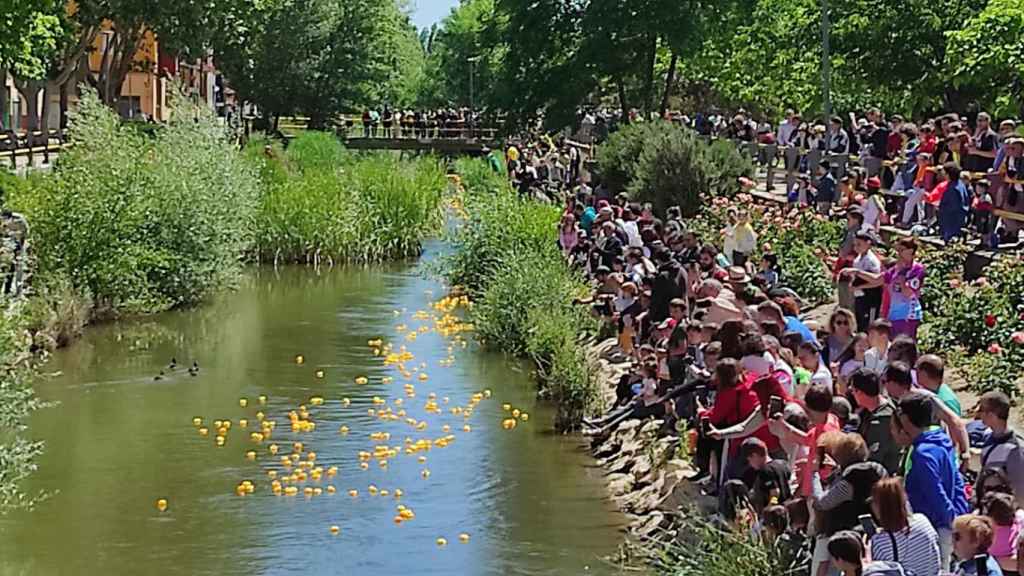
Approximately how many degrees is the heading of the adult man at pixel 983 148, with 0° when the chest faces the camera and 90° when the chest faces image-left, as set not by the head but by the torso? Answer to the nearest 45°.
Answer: approximately 45°

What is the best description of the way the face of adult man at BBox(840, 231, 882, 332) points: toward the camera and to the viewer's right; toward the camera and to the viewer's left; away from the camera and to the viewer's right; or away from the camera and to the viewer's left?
toward the camera and to the viewer's left

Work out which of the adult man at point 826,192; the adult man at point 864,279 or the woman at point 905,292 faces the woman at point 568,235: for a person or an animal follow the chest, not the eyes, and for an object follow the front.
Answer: the adult man at point 826,192

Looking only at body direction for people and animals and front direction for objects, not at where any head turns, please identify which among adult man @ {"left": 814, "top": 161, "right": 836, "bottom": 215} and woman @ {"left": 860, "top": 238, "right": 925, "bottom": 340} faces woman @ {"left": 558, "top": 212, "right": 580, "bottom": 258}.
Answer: the adult man

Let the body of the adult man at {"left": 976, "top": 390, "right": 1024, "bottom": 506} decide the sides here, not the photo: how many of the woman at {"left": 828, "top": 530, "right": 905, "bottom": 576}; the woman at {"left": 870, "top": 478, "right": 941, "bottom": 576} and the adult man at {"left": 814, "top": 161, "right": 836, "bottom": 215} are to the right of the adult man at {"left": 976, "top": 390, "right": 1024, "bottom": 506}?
1

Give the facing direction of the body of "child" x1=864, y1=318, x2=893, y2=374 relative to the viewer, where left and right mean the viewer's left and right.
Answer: facing to the left of the viewer

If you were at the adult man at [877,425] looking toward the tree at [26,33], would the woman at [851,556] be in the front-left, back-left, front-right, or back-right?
back-left

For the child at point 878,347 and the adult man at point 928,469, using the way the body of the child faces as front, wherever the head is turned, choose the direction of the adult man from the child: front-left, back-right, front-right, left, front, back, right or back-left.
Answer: left

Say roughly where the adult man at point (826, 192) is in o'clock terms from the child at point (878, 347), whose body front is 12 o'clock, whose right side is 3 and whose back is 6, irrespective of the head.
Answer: The adult man is roughly at 3 o'clock from the child.

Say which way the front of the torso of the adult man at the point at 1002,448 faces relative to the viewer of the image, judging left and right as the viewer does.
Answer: facing to the left of the viewer

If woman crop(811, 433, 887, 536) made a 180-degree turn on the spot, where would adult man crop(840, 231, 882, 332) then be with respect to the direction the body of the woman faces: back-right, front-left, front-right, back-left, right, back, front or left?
back-left
